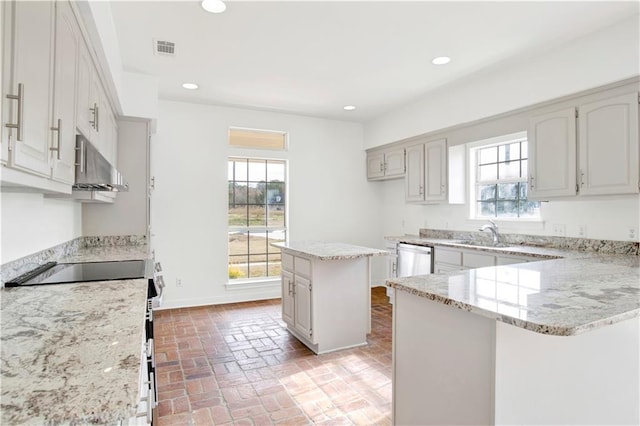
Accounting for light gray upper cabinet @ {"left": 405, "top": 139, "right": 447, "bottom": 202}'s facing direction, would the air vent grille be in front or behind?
in front

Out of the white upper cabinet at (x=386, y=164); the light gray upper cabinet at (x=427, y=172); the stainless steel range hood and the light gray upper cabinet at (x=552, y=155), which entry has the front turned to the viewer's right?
the stainless steel range hood

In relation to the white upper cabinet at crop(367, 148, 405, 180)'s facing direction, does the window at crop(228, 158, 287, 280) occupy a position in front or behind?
in front

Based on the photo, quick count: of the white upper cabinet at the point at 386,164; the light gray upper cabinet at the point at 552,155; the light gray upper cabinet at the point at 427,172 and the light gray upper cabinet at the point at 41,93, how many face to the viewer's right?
1

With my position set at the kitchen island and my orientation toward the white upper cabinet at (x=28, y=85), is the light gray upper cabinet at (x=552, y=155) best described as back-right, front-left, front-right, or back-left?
back-left

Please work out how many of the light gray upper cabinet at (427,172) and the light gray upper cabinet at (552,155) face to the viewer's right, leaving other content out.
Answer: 0

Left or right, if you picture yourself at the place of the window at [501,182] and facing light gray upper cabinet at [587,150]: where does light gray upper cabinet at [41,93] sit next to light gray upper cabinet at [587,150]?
right

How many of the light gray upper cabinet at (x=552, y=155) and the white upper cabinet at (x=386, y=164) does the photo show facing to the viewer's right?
0

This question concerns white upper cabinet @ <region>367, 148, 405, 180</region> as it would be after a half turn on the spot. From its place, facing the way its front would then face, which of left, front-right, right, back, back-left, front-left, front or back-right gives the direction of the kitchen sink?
right

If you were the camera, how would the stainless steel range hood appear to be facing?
facing to the right of the viewer

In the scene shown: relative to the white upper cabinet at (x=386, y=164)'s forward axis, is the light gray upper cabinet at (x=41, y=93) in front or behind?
in front

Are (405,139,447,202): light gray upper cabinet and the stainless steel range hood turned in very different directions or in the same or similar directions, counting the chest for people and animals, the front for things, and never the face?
very different directions

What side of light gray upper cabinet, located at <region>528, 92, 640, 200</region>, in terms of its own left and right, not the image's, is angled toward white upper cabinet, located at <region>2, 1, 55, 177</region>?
front

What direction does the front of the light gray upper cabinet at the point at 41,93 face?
to the viewer's right

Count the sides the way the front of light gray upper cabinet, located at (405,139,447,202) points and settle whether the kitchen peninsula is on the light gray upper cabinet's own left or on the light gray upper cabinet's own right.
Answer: on the light gray upper cabinet's own left
